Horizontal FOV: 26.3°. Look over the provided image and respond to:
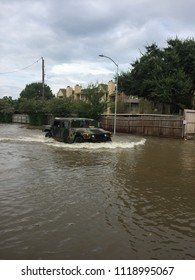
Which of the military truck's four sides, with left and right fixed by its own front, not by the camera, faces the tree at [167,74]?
left

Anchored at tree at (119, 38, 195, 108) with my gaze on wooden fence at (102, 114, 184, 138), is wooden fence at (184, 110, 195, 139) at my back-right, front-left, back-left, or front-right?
front-left

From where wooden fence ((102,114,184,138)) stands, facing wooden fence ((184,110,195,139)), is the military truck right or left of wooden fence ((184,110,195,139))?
right

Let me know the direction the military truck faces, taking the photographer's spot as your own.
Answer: facing the viewer and to the right of the viewer
